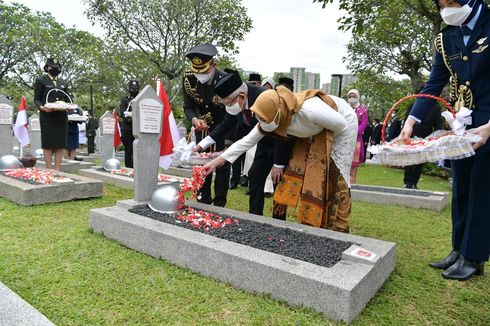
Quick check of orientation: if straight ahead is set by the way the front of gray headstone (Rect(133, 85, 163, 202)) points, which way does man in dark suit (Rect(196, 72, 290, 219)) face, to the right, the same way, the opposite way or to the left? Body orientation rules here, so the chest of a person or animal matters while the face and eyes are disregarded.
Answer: to the right

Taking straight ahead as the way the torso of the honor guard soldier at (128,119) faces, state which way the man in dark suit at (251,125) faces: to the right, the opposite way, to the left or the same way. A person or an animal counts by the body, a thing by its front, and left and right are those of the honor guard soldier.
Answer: to the right

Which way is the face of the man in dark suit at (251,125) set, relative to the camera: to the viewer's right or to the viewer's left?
to the viewer's left

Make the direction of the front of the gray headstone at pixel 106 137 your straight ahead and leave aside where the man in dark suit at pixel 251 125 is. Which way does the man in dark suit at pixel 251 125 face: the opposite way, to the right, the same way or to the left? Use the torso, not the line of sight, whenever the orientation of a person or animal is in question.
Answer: to the right

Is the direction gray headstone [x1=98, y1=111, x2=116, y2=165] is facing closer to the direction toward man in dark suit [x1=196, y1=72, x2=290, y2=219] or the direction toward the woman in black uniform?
the man in dark suit

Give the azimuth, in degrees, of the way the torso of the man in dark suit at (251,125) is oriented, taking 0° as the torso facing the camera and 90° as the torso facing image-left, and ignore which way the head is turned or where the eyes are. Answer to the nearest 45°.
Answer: approximately 45°

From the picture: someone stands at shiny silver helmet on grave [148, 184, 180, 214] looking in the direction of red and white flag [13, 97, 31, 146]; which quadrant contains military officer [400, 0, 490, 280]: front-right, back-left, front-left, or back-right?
back-right

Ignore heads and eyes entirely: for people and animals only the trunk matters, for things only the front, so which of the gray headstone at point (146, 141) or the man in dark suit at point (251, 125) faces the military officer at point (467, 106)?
the gray headstone

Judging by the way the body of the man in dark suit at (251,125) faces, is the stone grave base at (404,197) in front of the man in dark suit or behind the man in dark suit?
behind
